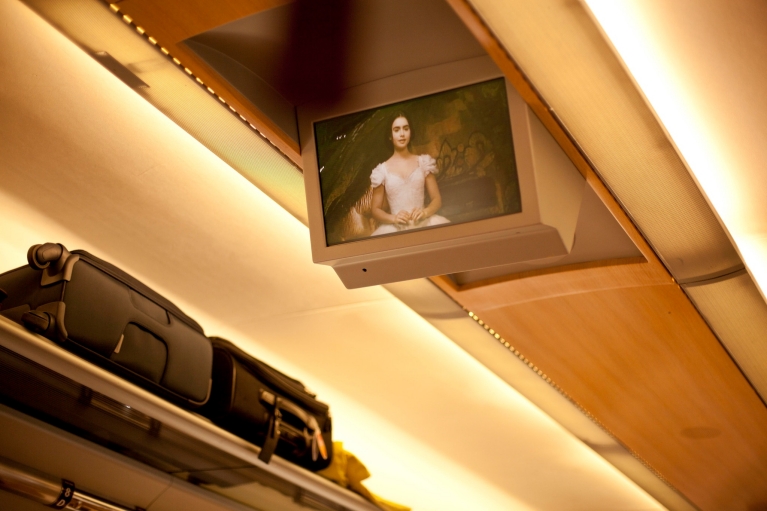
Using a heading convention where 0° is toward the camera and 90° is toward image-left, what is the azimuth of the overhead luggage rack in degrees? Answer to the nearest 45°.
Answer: approximately 315°

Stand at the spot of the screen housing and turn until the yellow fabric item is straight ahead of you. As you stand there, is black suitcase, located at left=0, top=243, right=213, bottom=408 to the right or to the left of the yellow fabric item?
left

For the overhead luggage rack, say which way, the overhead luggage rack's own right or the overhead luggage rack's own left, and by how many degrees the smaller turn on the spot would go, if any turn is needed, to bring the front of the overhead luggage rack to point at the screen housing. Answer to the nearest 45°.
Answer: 0° — it already faces it
